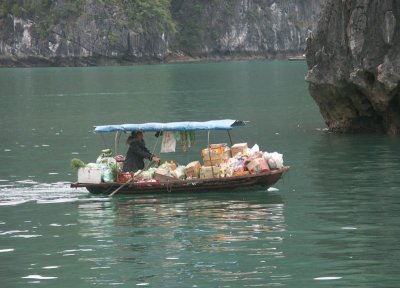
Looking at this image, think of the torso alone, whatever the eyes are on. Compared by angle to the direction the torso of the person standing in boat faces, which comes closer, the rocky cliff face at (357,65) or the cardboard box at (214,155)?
the cardboard box

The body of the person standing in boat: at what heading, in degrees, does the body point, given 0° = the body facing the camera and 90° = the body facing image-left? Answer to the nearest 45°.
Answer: approximately 270°

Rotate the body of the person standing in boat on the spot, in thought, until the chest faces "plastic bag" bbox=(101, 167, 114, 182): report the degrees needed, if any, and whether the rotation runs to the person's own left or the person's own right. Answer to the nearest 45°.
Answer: approximately 135° to the person's own right

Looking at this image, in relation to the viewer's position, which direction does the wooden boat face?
facing to the right of the viewer

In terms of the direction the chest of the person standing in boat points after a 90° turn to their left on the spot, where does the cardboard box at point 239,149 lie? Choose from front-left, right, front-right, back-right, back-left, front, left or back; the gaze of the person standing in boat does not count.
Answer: right

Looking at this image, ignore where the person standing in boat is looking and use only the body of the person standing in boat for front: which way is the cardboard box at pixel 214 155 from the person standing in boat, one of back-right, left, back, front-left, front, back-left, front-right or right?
front
